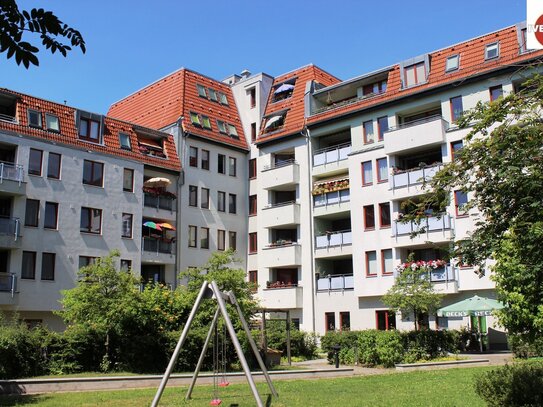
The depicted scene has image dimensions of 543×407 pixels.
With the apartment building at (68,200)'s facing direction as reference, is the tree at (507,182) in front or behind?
in front

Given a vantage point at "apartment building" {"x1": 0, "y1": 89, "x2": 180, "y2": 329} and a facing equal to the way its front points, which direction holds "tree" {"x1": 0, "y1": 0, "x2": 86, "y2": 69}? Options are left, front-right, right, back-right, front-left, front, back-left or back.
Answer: front-right

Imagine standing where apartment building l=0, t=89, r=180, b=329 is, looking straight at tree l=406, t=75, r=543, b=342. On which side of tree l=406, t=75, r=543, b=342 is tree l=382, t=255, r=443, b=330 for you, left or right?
left

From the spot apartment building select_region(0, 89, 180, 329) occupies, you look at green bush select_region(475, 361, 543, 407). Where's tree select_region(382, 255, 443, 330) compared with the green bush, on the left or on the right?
left

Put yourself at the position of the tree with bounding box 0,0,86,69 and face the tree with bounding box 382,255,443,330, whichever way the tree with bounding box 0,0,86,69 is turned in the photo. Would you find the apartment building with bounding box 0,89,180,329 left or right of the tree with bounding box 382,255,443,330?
left

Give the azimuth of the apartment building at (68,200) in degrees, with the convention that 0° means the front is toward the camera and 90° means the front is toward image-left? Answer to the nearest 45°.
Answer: approximately 315°

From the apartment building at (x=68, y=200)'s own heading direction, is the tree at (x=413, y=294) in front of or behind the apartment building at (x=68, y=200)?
in front
